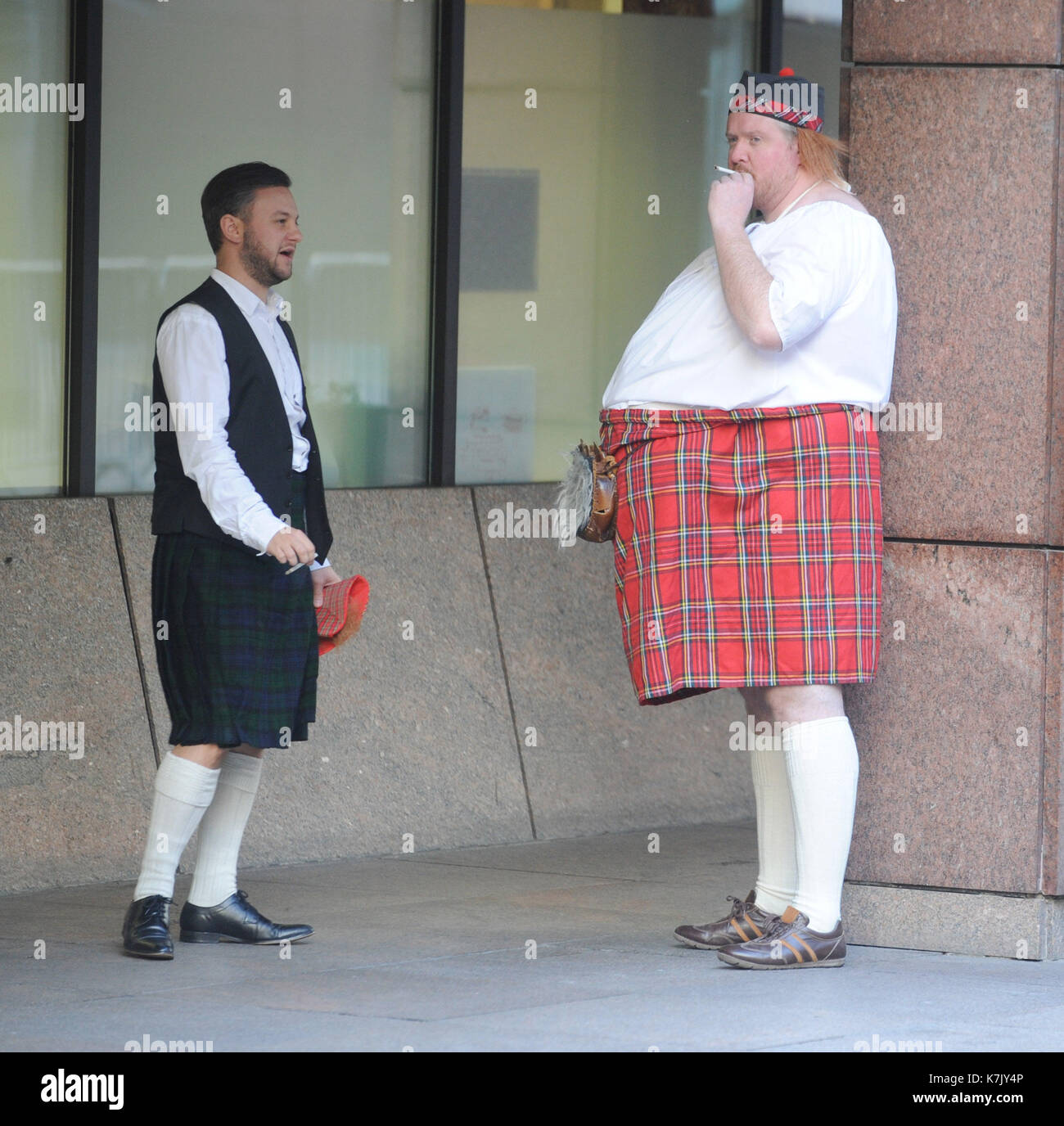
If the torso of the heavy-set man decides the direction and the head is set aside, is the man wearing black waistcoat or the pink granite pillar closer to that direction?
the man wearing black waistcoat

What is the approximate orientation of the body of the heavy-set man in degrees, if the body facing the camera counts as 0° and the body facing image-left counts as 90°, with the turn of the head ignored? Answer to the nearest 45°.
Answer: approximately 90°

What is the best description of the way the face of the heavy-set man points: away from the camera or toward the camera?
toward the camera

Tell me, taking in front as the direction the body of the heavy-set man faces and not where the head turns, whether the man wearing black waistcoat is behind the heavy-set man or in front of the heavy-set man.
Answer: in front

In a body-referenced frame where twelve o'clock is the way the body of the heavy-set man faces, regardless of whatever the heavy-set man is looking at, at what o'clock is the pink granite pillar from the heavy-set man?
The pink granite pillar is roughly at 5 o'clock from the heavy-set man.
